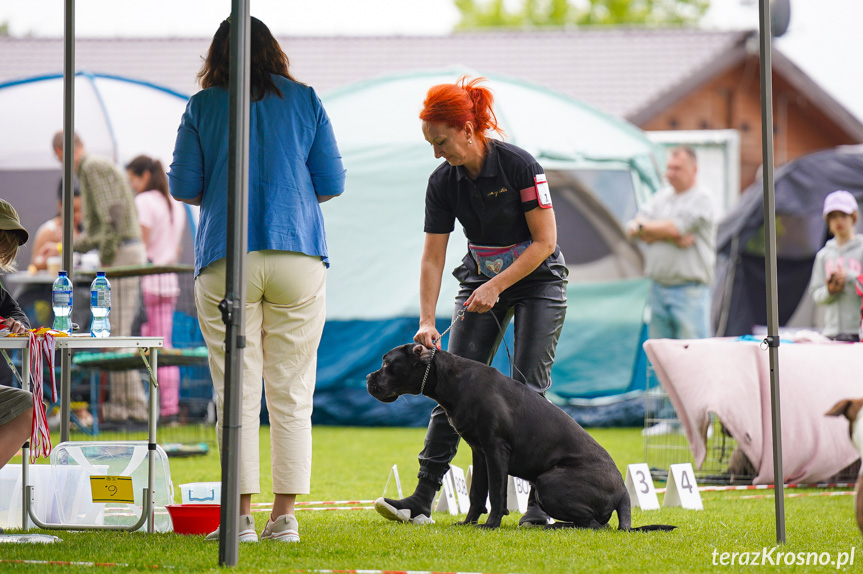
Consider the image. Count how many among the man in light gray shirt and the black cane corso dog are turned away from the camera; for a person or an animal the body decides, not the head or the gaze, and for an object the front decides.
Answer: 0

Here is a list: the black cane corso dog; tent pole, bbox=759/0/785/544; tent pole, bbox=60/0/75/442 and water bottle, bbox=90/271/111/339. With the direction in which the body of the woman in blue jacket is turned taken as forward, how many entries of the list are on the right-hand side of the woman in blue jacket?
2

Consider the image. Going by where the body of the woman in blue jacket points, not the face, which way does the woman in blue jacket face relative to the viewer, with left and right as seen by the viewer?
facing away from the viewer

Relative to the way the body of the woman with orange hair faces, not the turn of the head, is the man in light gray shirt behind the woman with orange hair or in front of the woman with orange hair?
behind

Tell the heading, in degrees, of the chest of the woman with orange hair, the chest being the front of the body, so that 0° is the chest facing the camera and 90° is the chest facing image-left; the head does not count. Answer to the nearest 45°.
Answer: approximately 45°

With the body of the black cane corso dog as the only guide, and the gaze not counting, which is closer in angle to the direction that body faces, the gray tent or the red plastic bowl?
the red plastic bowl

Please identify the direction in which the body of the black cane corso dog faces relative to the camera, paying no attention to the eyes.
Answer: to the viewer's left

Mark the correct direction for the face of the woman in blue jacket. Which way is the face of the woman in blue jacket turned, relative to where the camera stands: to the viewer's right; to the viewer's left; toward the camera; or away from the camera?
away from the camera

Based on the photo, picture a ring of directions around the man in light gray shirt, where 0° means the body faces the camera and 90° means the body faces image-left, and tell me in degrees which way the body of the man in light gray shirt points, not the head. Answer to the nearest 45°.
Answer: approximately 45°

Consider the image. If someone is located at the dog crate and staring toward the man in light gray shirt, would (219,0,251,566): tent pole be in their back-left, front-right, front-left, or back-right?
back-left

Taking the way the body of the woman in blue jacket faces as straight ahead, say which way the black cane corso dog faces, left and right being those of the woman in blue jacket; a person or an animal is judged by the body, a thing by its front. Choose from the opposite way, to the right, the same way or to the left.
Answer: to the left

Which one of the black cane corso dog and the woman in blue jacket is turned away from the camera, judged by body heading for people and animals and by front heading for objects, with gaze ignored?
the woman in blue jacket

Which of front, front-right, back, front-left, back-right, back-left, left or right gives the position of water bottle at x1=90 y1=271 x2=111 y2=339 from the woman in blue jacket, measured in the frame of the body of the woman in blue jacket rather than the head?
front-left
